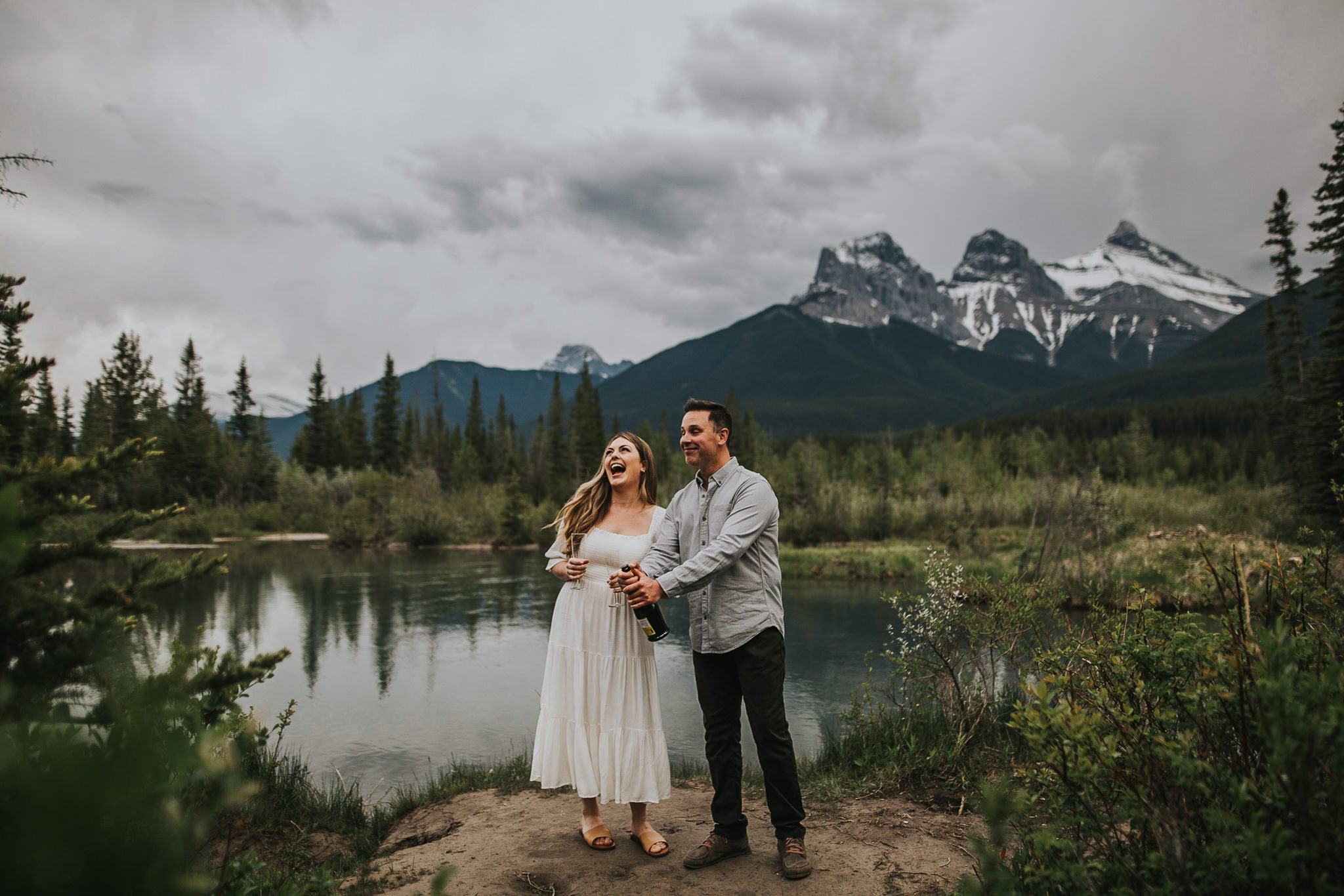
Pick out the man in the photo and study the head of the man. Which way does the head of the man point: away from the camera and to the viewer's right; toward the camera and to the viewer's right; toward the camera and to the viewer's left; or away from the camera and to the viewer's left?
toward the camera and to the viewer's left

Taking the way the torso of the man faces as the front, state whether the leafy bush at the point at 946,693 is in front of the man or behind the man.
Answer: behind

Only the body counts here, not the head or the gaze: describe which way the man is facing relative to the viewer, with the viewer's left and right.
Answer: facing the viewer and to the left of the viewer

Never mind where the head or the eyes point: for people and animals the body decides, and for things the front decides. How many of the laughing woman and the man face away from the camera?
0

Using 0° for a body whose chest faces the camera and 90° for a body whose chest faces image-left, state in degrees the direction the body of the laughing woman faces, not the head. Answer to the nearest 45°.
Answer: approximately 0°

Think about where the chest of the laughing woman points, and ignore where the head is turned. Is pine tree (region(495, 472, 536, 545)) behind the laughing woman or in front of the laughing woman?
behind

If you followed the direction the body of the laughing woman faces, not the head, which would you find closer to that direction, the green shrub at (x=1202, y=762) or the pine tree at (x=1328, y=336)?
the green shrub

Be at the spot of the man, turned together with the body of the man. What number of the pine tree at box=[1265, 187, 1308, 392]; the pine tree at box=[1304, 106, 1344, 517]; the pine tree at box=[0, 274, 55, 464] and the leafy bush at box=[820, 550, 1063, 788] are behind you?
3

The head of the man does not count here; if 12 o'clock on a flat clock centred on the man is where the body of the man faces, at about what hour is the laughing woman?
The laughing woman is roughly at 2 o'clock from the man.

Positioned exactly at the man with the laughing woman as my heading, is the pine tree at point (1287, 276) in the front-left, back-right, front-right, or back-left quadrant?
back-right

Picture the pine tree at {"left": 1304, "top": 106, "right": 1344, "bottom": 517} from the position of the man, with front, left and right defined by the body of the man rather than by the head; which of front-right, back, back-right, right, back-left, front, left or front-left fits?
back

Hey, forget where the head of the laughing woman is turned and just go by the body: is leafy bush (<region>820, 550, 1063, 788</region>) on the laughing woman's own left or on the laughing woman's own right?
on the laughing woman's own left

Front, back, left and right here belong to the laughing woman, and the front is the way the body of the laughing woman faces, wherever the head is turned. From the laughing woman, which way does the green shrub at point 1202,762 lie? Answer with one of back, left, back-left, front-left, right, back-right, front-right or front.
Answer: front-left

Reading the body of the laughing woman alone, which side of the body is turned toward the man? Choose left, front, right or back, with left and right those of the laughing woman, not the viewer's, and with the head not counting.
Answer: left

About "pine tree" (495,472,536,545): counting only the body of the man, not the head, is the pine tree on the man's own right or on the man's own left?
on the man's own right

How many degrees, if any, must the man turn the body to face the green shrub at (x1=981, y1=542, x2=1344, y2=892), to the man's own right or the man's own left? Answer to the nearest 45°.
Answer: approximately 90° to the man's own left
